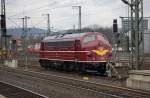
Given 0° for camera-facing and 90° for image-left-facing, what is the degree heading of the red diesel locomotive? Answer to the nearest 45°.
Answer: approximately 315°
